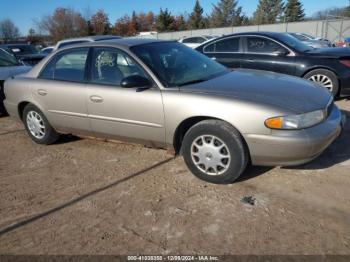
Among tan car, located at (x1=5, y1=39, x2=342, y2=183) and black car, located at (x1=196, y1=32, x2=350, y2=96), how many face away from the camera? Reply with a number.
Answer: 0

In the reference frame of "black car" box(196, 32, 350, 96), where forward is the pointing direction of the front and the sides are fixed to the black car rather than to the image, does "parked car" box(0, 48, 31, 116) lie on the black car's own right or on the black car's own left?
on the black car's own right

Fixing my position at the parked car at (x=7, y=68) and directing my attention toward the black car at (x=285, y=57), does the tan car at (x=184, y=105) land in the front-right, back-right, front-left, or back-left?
front-right

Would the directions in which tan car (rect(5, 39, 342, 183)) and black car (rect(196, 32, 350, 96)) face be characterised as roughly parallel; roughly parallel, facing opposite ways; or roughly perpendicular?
roughly parallel

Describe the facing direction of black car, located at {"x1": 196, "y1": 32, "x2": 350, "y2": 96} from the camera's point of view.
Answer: facing the viewer and to the right of the viewer

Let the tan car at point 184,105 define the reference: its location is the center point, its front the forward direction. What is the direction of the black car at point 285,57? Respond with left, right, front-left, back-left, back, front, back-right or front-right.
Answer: left

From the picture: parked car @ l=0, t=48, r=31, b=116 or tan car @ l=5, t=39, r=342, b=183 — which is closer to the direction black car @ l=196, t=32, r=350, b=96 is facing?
the tan car

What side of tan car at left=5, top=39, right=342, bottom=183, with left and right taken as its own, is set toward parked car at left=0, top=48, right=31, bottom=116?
back
